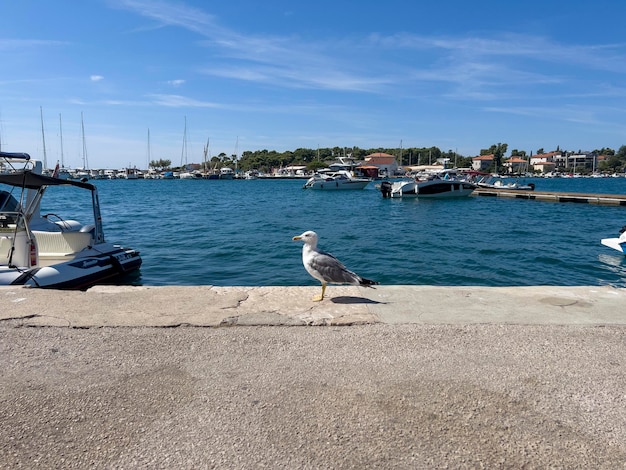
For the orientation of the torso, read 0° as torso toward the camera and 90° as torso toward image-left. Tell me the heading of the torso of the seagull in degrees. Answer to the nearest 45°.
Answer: approximately 90°
